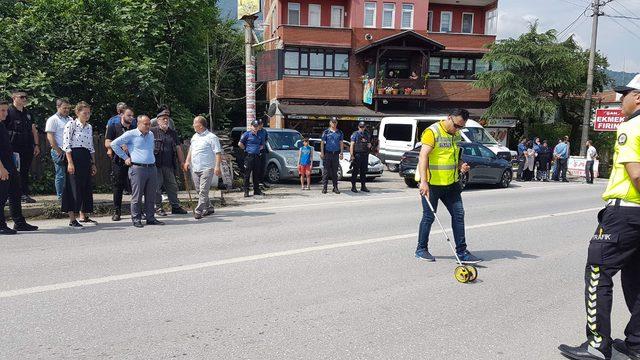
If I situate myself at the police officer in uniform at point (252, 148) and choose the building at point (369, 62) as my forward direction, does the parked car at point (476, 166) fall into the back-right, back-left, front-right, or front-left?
front-right

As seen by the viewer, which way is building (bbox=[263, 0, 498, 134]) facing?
toward the camera

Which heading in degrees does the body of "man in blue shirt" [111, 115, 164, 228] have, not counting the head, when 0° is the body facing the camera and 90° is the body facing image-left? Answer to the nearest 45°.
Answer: approximately 315°

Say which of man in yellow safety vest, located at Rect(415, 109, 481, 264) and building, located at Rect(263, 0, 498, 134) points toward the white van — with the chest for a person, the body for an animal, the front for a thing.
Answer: the building

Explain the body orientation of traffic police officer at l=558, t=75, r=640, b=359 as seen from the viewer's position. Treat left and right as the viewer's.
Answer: facing to the left of the viewer

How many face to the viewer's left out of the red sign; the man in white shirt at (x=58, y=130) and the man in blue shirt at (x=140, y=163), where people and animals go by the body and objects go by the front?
0

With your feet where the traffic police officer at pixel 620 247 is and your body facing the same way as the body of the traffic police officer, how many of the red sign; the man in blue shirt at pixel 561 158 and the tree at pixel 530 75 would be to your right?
3

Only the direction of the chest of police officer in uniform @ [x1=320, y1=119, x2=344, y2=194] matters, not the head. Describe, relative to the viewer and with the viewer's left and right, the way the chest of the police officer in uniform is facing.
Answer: facing the viewer

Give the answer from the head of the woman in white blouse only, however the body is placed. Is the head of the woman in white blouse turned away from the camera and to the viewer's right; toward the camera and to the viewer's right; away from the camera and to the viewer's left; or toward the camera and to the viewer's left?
toward the camera and to the viewer's right

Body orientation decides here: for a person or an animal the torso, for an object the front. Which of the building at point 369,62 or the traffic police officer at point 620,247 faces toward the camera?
the building

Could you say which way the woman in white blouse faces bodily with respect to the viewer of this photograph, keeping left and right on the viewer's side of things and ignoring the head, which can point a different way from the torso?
facing the viewer and to the right of the viewer

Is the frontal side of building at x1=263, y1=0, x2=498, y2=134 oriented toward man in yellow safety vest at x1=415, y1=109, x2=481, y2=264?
yes

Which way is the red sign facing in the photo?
toward the camera

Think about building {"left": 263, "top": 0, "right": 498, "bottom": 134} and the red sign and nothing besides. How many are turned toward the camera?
2

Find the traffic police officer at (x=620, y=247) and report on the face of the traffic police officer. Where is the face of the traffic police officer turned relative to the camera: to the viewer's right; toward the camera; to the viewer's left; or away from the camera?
to the viewer's left
